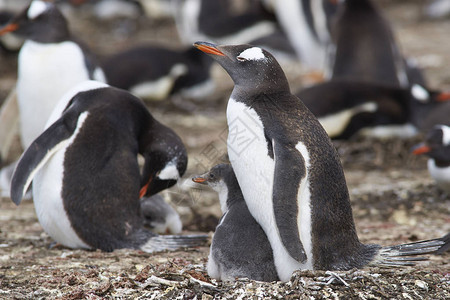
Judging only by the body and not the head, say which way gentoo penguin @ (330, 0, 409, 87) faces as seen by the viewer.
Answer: away from the camera

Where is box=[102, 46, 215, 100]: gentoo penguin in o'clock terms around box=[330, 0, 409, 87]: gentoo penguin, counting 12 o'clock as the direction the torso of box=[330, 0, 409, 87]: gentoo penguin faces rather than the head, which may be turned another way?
box=[102, 46, 215, 100]: gentoo penguin is roughly at 9 o'clock from box=[330, 0, 409, 87]: gentoo penguin.

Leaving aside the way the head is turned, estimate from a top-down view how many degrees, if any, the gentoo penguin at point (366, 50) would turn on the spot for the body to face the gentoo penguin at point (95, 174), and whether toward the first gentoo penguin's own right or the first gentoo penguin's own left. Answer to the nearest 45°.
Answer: approximately 180°

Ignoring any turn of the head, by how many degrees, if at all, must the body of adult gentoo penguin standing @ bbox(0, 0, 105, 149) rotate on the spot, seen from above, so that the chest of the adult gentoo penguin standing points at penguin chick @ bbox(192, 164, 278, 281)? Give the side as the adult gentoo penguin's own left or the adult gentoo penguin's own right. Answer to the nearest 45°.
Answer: approximately 45° to the adult gentoo penguin's own left

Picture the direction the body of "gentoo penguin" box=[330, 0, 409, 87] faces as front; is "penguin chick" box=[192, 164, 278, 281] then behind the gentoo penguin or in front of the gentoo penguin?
behind

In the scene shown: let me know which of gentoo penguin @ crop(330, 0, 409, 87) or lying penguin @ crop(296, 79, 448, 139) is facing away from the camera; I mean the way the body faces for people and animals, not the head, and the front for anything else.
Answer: the gentoo penguin

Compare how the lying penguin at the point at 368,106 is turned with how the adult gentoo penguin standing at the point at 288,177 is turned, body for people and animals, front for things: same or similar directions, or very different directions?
very different directions

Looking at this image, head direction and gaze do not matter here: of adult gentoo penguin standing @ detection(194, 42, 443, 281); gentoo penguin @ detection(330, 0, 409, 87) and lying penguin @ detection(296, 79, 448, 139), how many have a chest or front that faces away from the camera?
1

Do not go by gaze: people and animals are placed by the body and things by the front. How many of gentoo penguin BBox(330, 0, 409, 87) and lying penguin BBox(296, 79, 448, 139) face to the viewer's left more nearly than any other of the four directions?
0

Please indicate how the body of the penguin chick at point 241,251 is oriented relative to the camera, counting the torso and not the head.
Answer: to the viewer's left

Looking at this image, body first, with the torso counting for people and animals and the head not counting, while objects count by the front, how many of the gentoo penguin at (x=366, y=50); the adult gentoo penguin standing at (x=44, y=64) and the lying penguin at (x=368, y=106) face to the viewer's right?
1

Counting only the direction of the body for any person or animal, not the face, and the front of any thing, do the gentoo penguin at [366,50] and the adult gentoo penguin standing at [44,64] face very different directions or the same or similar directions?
very different directions

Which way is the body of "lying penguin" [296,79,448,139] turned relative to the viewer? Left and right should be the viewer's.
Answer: facing to the right of the viewer

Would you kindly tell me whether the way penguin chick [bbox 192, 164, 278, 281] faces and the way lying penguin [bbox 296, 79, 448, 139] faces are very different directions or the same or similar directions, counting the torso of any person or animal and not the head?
very different directions
